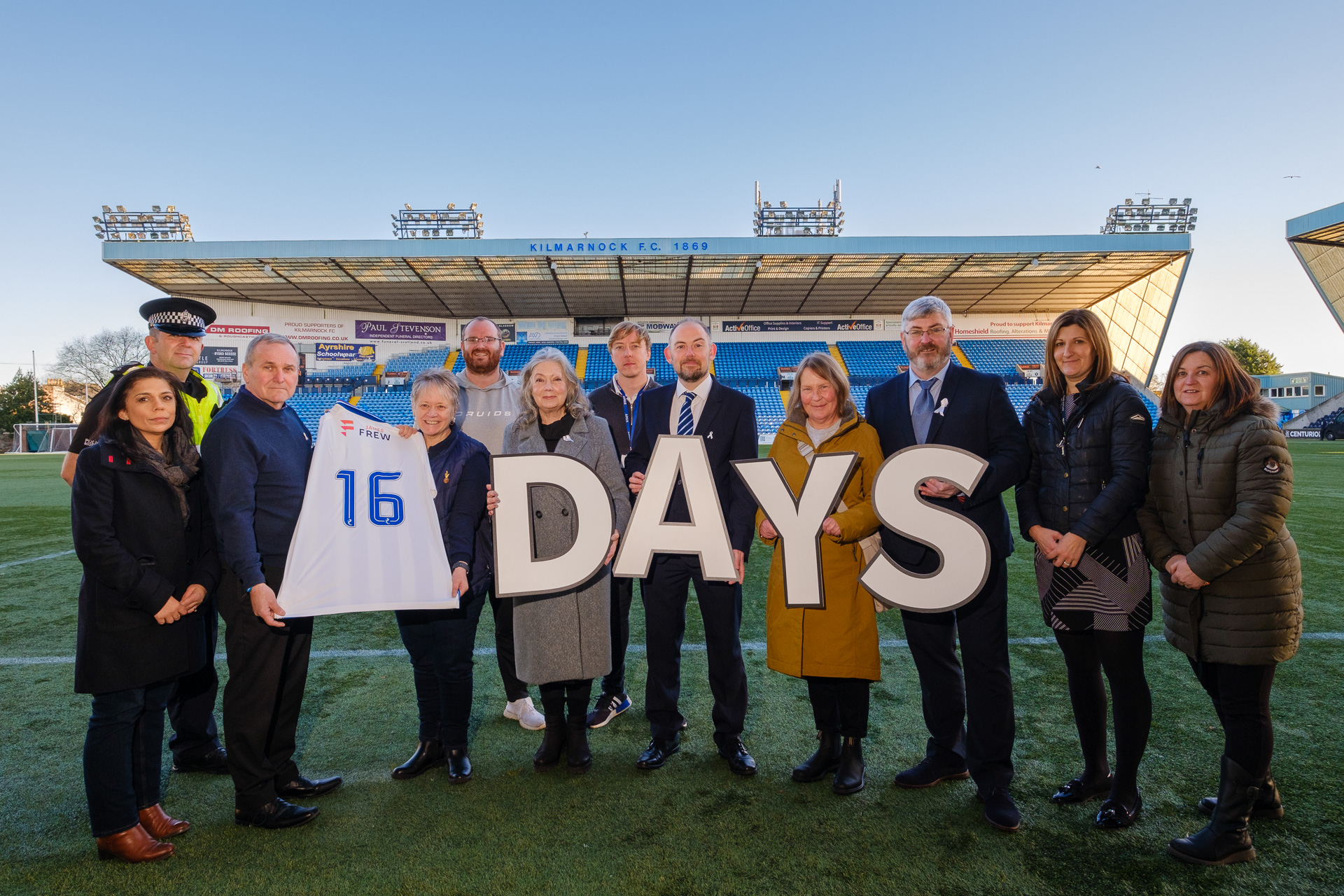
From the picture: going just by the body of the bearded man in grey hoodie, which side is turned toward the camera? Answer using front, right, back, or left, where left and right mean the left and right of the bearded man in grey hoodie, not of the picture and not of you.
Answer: front

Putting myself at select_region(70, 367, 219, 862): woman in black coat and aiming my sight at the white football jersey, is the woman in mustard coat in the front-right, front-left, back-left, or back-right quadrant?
front-right

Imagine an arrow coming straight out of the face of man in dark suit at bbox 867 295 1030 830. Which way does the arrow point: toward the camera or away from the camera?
toward the camera

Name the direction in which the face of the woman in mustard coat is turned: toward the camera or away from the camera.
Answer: toward the camera

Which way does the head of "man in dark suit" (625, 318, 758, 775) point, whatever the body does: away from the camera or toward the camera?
toward the camera

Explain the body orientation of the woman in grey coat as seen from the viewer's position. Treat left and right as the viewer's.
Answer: facing the viewer

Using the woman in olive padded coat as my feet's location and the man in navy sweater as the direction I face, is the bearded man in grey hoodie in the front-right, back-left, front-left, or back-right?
front-right

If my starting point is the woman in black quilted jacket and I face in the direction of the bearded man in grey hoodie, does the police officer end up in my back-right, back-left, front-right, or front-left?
front-left

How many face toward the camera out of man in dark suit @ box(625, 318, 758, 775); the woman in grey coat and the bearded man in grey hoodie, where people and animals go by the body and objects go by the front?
3

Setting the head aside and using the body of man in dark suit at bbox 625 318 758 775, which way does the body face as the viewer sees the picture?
toward the camera

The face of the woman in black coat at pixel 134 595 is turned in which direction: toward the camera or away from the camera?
toward the camera

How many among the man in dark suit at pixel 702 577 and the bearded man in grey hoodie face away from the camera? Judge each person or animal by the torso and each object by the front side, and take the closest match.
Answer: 0

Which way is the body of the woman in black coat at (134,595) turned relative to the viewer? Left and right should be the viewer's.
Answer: facing the viewer and to the right of the viewer

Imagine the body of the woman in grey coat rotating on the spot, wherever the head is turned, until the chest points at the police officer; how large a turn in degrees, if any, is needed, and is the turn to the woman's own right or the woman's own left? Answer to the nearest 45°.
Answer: approximately 90° to the woman's own right
